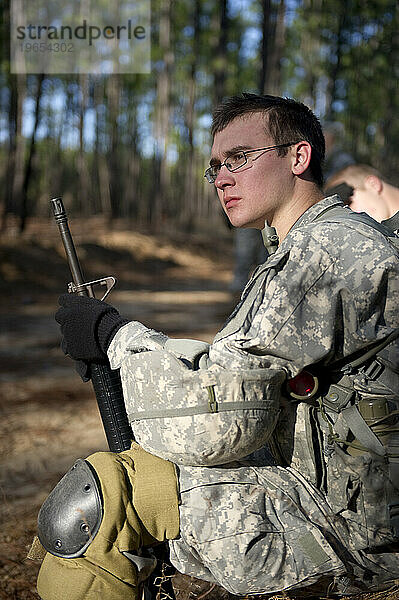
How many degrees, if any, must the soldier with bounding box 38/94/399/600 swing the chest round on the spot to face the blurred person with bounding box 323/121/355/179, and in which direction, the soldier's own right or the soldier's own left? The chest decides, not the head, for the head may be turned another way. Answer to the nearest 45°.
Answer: approximately 90° to the soldier's own right

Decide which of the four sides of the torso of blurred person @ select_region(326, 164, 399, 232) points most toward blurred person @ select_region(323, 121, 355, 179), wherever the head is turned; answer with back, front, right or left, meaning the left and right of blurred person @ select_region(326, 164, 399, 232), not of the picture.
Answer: right

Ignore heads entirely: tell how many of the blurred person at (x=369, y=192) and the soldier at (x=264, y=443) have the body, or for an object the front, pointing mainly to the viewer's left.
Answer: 2

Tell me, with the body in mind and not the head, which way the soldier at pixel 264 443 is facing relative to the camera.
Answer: to the viewer's left

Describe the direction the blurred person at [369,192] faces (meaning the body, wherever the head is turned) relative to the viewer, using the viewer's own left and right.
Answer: facing to the left of the viewer

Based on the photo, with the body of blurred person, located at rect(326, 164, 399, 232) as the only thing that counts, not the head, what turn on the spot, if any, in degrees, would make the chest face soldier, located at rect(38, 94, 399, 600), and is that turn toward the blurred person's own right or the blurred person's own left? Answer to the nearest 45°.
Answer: approximately 90° to the blurred person's own left

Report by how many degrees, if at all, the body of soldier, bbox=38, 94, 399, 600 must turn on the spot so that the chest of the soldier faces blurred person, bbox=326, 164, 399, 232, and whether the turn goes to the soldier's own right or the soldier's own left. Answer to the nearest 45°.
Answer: approximately 90° to the soldier's own right
